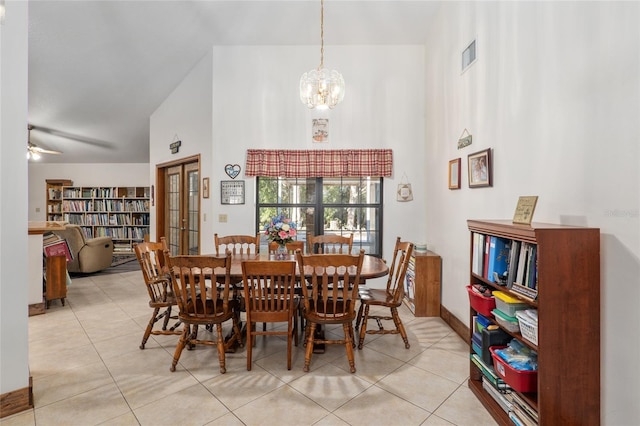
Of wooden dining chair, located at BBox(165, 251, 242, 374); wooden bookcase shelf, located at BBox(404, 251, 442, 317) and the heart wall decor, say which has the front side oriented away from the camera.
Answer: the wooden dining chair

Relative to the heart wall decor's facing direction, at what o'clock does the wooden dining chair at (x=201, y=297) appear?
The wooden dining chair is roughly at 12 o'clock from the heart wall decor.

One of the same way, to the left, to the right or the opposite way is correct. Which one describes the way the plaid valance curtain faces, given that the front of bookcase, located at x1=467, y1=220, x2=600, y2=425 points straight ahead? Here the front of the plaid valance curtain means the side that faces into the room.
to the left

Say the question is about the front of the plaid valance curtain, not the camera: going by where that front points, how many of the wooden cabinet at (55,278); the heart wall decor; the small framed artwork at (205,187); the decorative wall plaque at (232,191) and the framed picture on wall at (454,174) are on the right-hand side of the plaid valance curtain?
4

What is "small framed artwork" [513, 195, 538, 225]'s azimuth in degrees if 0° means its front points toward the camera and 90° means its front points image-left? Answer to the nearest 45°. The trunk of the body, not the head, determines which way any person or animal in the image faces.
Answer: approximately 45°

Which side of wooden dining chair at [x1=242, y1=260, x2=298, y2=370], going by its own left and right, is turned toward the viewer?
back

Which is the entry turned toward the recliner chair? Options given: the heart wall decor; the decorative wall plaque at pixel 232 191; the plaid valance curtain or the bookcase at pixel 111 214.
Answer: the bookcase

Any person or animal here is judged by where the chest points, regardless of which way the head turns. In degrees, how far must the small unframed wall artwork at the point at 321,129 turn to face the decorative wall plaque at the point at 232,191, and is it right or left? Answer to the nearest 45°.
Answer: approximately 90° to its right

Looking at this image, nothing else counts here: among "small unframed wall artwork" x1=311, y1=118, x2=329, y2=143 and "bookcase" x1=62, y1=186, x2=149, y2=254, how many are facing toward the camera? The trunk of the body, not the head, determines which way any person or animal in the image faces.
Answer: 2

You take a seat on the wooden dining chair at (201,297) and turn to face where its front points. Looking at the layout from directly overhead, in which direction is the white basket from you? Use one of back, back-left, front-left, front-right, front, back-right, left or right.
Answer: back-right

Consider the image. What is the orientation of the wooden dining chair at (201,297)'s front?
away from the camera

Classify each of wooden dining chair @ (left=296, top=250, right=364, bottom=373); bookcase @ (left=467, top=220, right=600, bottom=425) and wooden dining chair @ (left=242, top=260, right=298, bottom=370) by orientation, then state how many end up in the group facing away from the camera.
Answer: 2

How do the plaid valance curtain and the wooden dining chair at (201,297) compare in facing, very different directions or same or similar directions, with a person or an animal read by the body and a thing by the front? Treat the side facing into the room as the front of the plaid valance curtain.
very different directions
